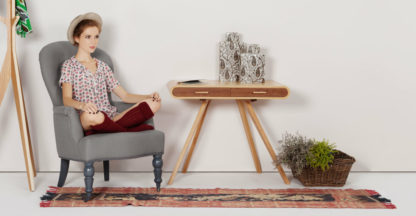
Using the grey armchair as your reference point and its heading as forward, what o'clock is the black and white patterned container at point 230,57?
The black and white patterned container is roughly at 10 o'clock from the grey armchair.

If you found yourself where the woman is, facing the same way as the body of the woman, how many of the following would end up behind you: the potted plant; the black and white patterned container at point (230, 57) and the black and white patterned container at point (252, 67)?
0

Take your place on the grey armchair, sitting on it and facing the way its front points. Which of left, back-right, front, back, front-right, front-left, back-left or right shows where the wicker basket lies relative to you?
front-left

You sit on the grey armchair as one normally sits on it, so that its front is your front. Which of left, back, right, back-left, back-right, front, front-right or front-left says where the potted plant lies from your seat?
front-left

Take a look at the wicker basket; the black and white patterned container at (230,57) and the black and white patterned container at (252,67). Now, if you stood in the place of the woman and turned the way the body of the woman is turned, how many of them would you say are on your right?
0

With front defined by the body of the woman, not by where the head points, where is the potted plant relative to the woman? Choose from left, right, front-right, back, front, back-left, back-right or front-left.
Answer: front-left

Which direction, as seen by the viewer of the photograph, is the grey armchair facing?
facing the viewer and to the right of the viewer

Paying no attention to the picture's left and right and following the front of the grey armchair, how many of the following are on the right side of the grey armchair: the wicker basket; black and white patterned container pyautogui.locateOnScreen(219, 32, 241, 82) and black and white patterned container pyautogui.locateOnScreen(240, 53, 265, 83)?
0
